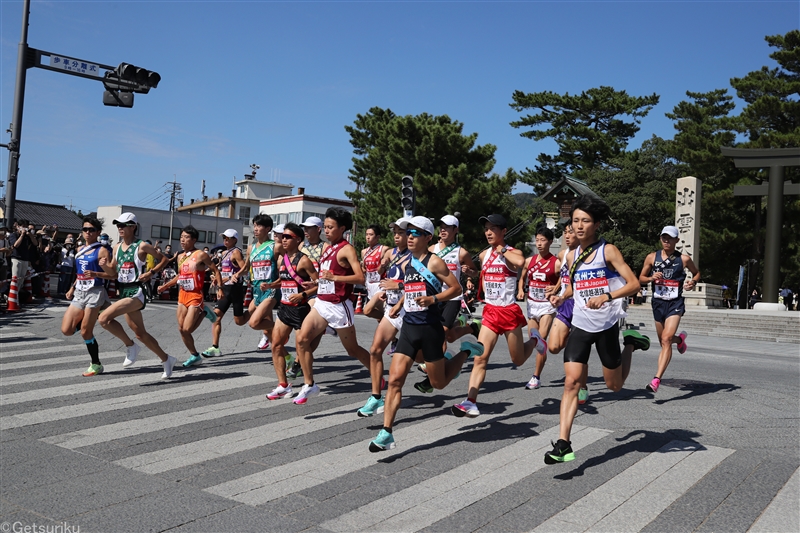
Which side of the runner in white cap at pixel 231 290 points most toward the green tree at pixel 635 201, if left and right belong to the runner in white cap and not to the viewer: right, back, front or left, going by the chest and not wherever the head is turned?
back

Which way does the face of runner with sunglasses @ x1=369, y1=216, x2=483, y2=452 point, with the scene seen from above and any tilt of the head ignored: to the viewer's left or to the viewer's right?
to the viewer's left

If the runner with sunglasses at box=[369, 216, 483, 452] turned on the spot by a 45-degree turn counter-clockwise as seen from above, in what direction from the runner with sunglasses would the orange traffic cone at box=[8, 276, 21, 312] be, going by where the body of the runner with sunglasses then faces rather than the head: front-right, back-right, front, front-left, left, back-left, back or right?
back-right

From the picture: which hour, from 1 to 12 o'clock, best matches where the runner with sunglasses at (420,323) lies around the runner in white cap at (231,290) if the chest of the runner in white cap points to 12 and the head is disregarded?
The runner with sunglasses is roughly at 10 o'clock from the runner in white cap.

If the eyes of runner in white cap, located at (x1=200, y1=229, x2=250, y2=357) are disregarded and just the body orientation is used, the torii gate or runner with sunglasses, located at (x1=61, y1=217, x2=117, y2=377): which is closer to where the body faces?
the runner with sunglasses

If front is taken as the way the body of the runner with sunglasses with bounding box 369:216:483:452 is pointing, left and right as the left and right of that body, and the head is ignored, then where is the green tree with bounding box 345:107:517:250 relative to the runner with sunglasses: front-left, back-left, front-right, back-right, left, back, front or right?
back-right

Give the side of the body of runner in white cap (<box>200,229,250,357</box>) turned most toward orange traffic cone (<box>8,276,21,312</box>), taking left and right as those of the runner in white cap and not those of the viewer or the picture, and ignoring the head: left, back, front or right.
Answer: right

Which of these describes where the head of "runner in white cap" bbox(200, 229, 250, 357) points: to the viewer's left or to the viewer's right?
to the viewer's left

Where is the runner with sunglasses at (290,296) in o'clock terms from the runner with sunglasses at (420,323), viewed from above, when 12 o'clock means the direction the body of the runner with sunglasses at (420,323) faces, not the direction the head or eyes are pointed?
the runner with sunglasses at (290,296) is roughly at 3 o'clock from the runner with sunglasses at (420,323).

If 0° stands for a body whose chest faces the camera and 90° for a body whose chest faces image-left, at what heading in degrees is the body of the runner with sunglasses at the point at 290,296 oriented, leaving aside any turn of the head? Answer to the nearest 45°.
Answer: approximately 45°
